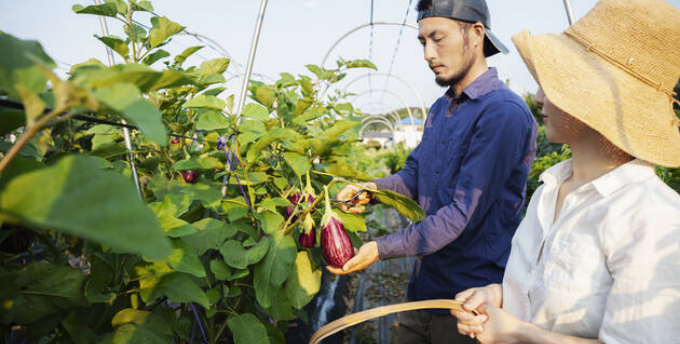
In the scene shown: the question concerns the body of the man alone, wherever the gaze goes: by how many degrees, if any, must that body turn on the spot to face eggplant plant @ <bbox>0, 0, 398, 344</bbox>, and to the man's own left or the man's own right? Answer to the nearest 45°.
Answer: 0° — they already face it

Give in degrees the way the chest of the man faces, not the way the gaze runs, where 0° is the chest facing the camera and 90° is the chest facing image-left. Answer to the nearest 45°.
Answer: approximately 45°
